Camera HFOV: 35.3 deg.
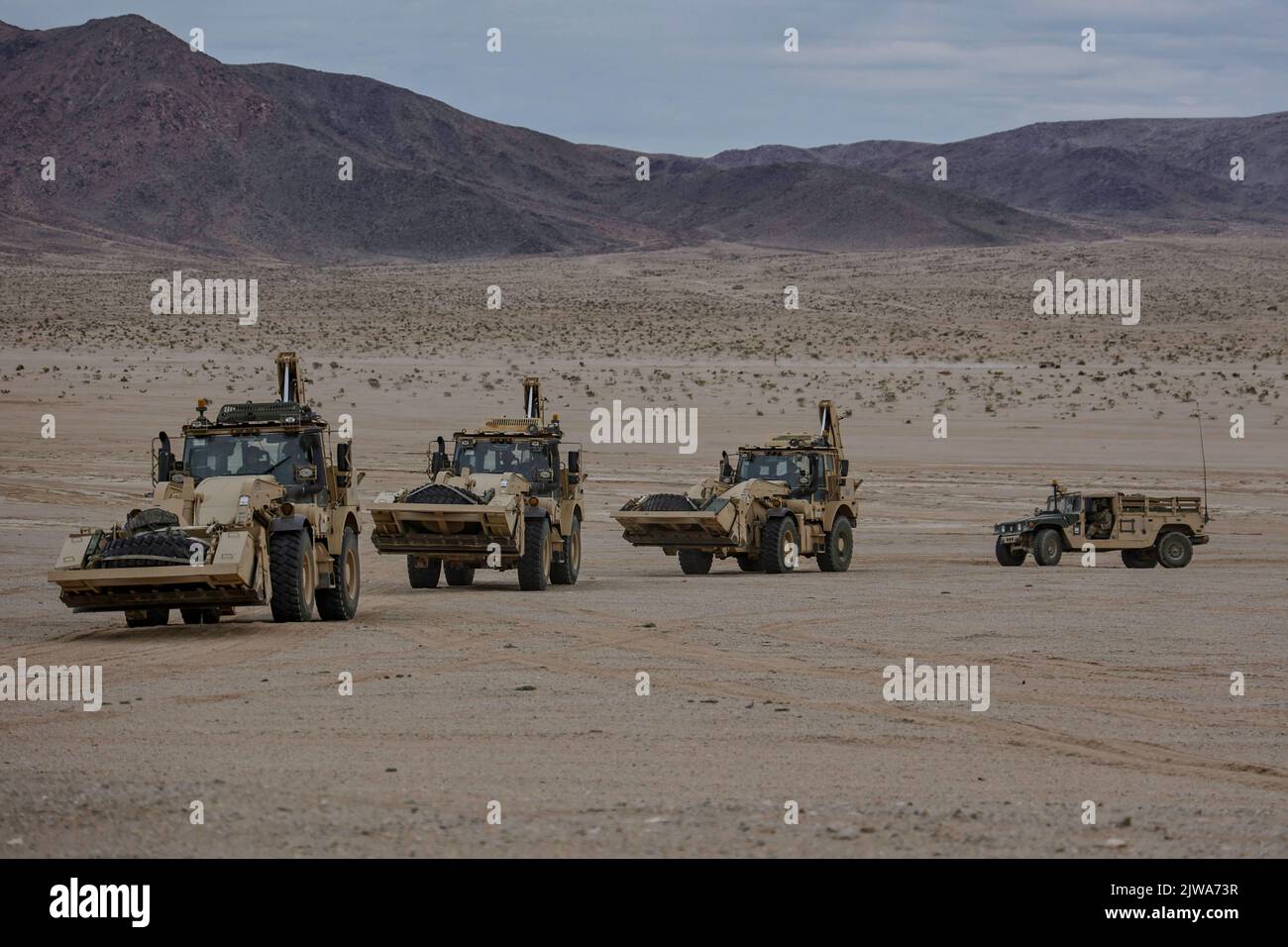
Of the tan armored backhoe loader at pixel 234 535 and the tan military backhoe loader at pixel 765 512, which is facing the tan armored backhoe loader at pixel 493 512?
the tan military backhoe loader at pixel 765 512

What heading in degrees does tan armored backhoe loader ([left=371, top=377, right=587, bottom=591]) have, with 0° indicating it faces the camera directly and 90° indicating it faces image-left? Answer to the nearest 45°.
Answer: approximately 45°

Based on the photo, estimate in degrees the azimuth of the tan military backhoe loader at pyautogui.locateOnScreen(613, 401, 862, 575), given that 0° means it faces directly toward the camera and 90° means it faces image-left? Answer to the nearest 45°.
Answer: approximately 45°

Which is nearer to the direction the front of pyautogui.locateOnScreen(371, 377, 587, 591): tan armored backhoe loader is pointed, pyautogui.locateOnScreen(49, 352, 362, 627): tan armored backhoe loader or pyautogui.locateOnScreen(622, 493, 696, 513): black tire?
the tan armored backhoe loader

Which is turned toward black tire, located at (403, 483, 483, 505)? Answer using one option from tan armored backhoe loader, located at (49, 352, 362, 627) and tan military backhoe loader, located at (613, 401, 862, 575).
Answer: tan military backhoe loader, located at (613, 401, 862, 575)
